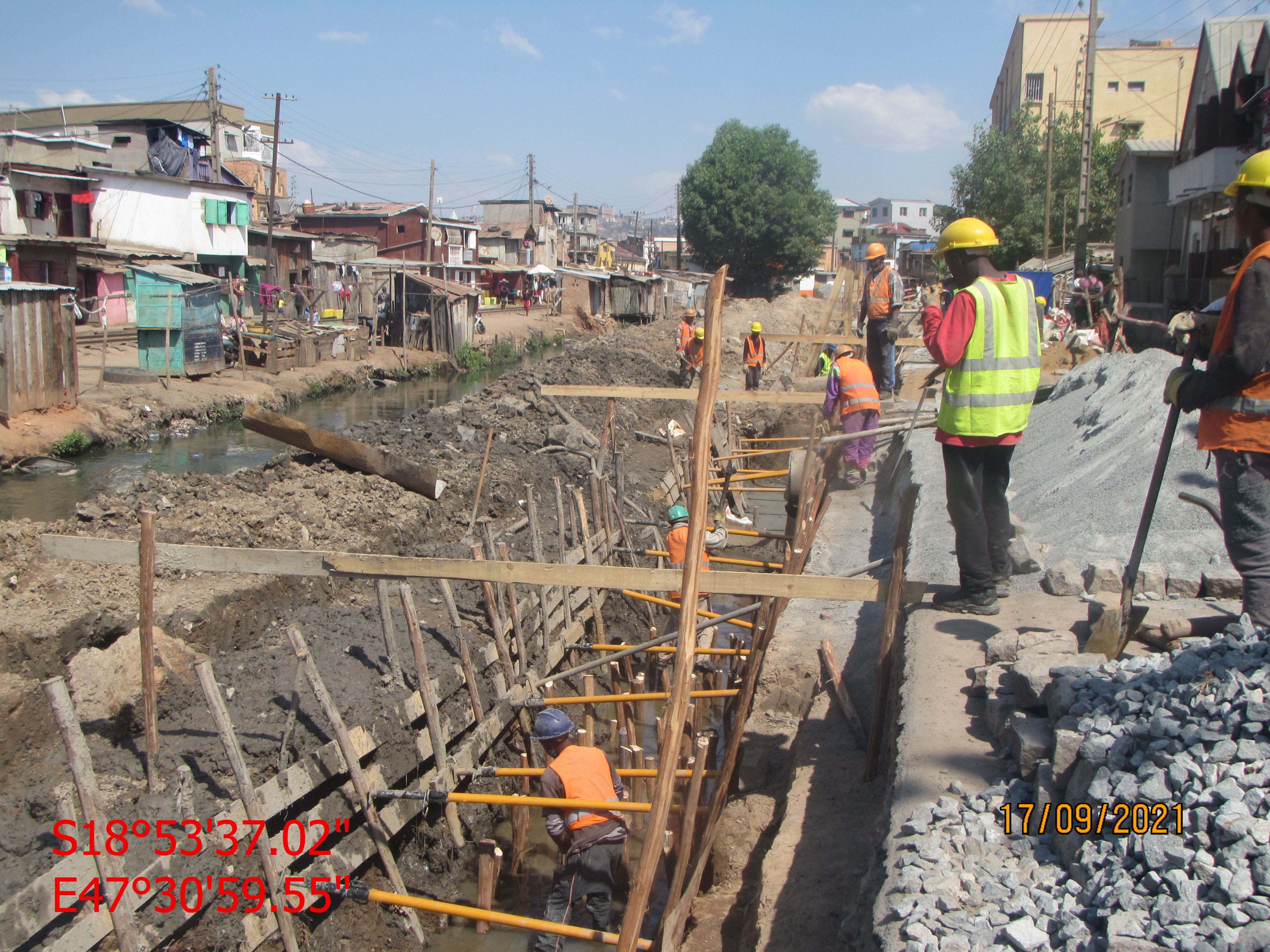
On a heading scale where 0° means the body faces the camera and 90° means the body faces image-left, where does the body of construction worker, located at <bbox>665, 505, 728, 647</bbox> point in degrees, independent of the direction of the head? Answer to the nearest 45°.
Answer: approximately 225°

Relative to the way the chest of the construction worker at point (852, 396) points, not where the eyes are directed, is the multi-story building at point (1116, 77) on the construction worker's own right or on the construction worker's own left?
on the construction worker's own right

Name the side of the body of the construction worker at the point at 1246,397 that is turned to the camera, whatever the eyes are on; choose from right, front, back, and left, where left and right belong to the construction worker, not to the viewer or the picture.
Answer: left

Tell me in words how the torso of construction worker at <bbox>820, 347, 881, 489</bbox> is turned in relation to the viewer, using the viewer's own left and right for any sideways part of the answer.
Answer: facing away from the viewer and to the left of the viewer

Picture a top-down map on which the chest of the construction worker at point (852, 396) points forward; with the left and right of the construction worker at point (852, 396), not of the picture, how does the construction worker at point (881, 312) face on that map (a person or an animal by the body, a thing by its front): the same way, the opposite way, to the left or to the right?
to the left

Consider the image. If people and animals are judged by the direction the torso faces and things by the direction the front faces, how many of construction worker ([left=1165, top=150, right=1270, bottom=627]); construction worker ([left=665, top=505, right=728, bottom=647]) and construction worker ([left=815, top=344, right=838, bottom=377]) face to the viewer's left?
1

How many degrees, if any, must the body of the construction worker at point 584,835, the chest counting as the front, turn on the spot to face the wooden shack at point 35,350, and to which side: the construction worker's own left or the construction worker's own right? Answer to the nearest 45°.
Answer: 0° — they already face it
